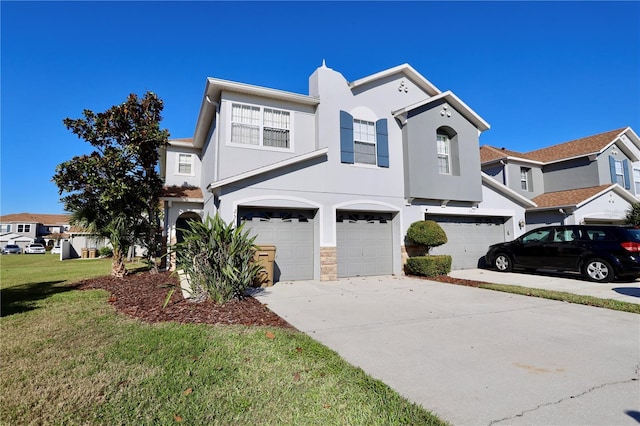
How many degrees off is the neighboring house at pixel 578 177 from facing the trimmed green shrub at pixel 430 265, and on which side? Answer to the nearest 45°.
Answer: approximately 45° to its right

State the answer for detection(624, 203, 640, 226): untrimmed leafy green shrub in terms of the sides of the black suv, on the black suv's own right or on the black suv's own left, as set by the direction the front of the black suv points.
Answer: on the black suv's own right

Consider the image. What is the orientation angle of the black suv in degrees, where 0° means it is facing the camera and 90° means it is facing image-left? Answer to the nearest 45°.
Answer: approximately 135°

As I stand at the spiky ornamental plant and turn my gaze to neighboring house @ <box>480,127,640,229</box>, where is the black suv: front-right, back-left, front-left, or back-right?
front-right

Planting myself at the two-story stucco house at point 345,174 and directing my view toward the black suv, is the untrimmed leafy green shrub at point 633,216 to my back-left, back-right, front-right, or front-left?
front-left

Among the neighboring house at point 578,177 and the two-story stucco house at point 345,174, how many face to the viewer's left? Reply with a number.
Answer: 0

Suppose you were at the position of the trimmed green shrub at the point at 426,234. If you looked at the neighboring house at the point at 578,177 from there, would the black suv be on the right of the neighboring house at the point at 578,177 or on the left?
right

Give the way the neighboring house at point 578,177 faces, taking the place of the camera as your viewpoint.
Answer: facing the viewer and to the right of the viewer

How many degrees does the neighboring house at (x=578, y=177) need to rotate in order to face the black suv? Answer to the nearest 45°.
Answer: approximately 45° to its right
